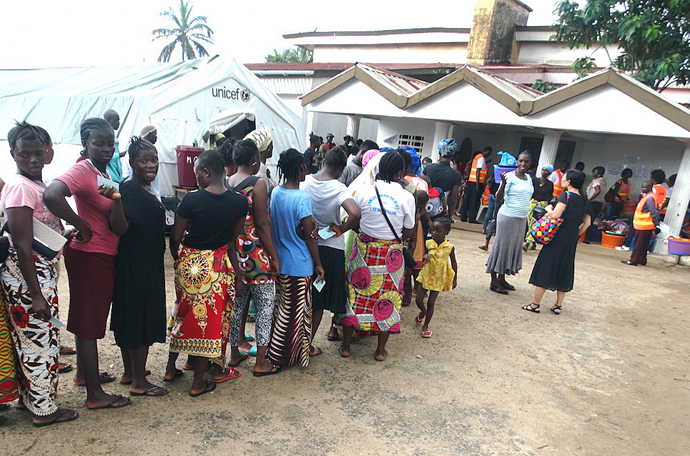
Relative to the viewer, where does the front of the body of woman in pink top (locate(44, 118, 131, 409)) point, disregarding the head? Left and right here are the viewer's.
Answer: facing to the right of the viewer

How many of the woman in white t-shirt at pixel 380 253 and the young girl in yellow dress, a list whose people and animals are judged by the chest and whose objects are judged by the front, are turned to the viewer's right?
0

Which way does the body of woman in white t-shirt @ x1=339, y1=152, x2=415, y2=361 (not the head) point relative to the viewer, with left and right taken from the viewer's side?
facing away from the viewer

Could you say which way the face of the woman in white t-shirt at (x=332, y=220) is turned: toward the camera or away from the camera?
away from the camera

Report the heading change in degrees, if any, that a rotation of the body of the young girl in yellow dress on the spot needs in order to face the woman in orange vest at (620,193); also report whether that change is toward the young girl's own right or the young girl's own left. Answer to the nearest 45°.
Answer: approximately 180°

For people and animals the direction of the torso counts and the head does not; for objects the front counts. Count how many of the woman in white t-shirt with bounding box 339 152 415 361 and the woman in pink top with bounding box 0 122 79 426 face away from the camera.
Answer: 1

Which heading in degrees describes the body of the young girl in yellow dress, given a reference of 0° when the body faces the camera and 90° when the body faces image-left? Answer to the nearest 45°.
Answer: approximately 45°

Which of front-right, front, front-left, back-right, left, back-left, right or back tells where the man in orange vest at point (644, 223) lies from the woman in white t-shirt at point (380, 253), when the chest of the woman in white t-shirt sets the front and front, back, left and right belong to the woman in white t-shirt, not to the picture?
front-right

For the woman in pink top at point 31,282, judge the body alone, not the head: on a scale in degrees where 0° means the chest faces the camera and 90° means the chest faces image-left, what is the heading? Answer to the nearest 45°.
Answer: approximately 270°

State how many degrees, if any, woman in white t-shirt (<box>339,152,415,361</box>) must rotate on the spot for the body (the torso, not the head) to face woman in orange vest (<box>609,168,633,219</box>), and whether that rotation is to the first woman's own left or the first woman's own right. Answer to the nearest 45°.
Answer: approximately 45° to the first woman's own right

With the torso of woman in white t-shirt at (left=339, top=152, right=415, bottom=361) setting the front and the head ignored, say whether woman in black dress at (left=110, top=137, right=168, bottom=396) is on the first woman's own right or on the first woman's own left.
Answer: on the first woman's own left
